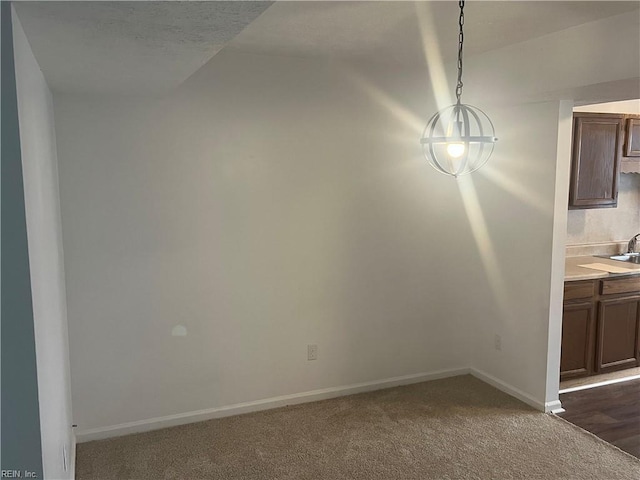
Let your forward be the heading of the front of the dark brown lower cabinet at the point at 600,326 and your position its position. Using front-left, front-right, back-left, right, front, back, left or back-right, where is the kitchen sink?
back-left

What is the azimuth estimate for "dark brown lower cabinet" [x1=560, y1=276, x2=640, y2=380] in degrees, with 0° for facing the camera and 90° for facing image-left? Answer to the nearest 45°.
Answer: approximately 315°
